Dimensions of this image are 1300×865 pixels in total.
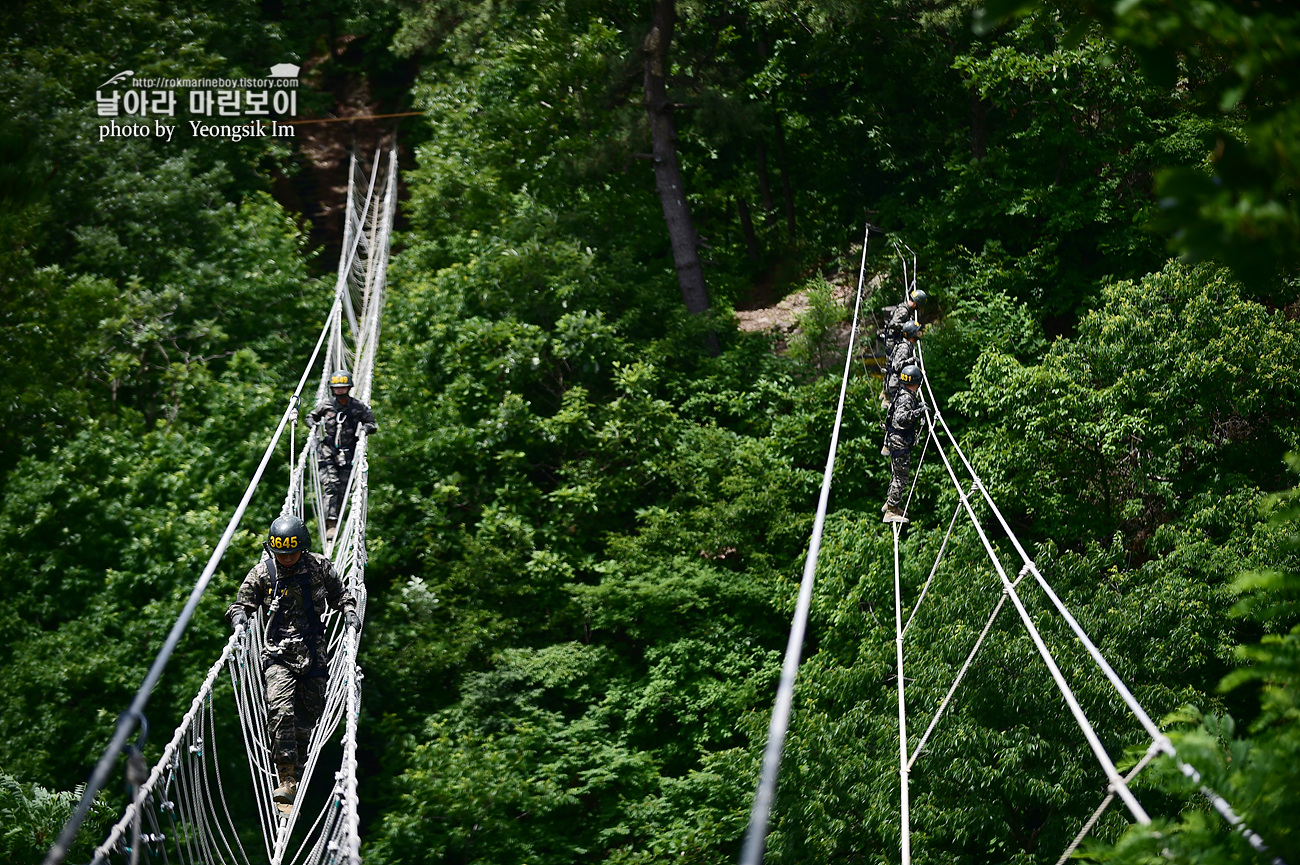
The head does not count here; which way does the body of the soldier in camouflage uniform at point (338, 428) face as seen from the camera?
toward the camera

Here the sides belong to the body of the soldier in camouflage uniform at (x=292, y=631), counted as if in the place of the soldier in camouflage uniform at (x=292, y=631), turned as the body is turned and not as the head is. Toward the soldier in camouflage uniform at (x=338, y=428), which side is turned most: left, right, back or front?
back

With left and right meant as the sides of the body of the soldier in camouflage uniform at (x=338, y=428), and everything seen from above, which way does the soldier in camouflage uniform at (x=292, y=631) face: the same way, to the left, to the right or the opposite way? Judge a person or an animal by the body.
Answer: the same way

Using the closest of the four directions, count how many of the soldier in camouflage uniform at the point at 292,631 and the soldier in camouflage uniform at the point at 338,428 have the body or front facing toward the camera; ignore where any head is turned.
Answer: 2

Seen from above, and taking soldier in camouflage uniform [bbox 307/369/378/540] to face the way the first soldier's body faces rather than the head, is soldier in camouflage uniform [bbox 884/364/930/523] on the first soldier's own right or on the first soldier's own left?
on the first soldier's own left

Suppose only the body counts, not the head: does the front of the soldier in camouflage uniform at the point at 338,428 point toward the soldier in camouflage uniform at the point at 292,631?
yes

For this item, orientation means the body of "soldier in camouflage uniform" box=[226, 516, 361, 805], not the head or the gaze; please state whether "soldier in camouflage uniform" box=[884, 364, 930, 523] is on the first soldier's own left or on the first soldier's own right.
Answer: on the first soldier's own left

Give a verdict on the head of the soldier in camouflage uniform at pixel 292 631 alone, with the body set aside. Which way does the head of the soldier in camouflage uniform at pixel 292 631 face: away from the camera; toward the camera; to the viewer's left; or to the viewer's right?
toward the camera

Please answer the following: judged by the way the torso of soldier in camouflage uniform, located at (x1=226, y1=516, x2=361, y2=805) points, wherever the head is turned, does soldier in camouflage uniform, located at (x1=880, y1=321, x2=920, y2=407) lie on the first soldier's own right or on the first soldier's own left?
on the first soldier's own left

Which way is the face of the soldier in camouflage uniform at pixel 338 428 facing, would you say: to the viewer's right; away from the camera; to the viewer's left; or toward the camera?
toward the camera
